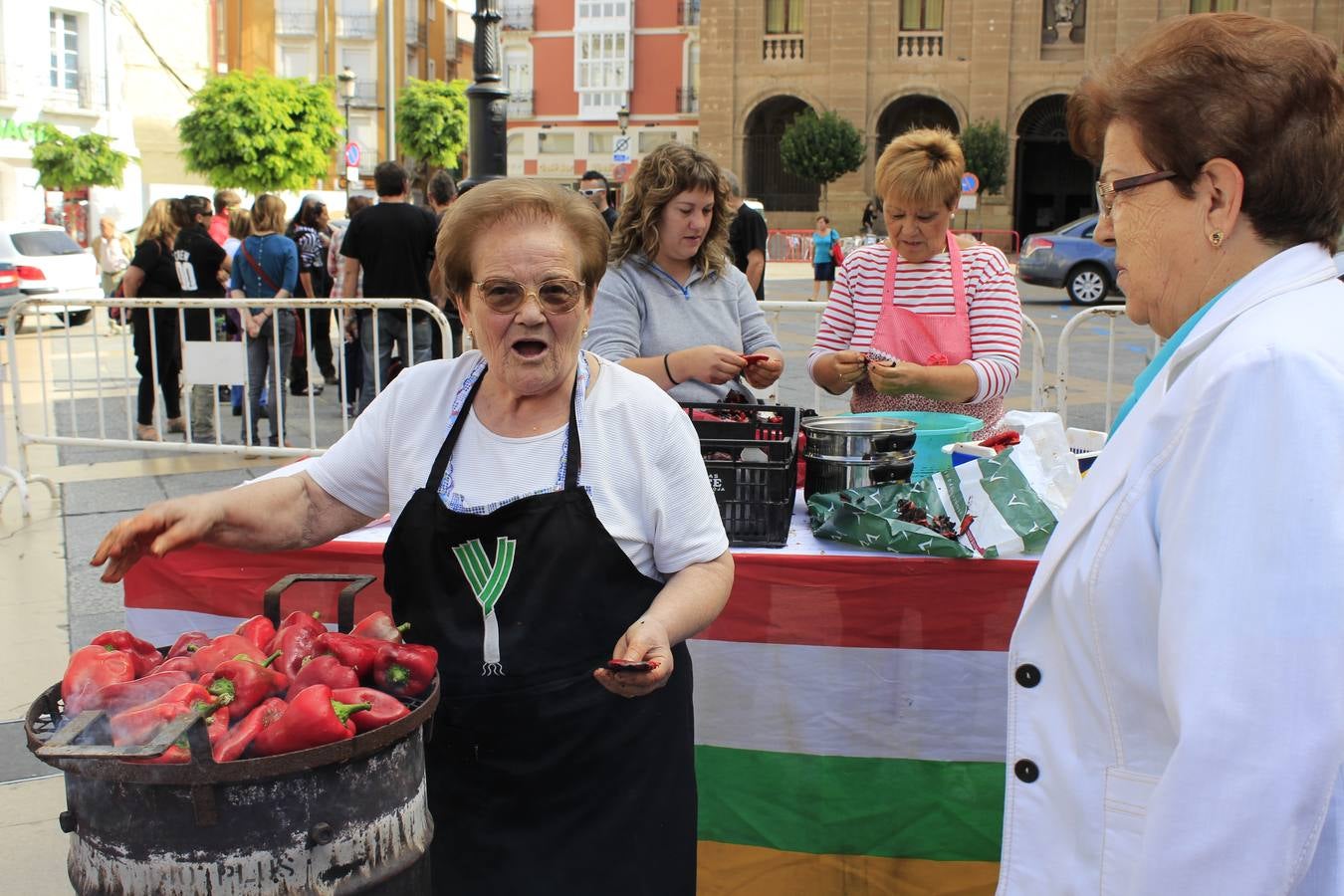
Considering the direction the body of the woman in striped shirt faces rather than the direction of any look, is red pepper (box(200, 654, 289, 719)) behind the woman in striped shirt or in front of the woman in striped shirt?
in front

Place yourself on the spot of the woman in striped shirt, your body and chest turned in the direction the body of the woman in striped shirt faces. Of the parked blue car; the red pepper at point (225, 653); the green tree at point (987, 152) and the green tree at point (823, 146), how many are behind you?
3

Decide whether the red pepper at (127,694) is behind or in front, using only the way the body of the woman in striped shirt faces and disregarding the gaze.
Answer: in front

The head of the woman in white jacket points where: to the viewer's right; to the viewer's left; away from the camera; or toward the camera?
to the viewer's left

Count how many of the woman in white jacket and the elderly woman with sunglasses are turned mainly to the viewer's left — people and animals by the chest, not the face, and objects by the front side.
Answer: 1

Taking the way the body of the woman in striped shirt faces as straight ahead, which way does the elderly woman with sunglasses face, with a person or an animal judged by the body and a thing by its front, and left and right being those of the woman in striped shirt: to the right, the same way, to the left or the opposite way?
the same way

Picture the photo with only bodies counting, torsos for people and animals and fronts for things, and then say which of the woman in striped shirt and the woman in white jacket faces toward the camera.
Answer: the woman in striped shirt

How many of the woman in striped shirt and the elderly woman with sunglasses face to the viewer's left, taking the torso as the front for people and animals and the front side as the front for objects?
0

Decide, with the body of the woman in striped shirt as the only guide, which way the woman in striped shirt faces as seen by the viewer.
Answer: toward the camera

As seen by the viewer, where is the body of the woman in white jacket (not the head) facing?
to the viewer's left

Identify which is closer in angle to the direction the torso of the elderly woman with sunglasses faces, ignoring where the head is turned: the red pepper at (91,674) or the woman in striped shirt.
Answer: the red pepper

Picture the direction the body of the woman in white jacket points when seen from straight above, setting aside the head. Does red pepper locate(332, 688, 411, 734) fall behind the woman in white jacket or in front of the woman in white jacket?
in front

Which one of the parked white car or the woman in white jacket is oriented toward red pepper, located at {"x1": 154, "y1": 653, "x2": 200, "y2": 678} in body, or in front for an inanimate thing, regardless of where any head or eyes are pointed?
the woman in white jacket

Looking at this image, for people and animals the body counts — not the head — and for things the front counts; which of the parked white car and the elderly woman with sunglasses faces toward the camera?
the elderly woman with sunglasses

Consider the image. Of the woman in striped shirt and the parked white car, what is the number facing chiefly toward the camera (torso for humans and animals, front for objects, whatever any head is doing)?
1

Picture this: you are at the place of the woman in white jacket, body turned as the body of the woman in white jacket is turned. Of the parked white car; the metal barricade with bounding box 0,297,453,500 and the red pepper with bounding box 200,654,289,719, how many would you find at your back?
0

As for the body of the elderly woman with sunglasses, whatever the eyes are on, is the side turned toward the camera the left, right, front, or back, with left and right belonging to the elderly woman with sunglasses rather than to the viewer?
front
